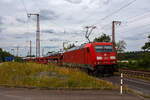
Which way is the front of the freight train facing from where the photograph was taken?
facing the viewer and to the right of the viewer
